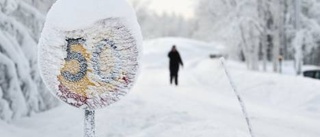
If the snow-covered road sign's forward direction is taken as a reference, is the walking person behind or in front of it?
behind
